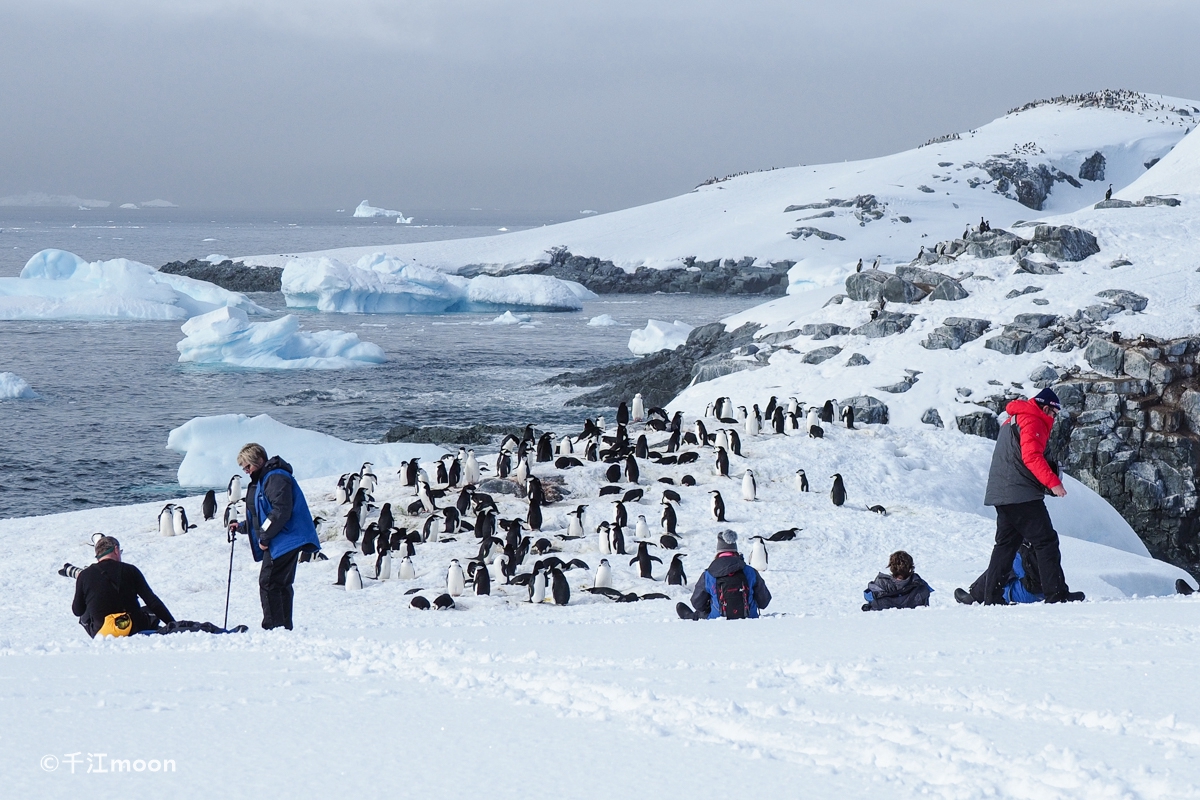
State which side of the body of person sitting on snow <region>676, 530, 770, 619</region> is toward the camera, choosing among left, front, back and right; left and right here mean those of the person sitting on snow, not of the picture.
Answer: back

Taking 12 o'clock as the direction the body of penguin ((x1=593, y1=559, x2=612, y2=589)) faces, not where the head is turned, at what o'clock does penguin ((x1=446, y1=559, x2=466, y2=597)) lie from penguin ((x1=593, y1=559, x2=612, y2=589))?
penguin ((x1=446, y1=559, x2=466, y2=597)) is roughly at 3 o'clock from penguin ((x1=593, y1=559, x2=612, y2=589)).

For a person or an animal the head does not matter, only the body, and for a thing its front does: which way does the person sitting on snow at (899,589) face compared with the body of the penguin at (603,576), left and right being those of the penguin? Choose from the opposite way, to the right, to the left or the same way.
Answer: the opposite way

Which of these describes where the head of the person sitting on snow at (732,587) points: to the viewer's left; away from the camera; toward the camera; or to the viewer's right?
away from the camera

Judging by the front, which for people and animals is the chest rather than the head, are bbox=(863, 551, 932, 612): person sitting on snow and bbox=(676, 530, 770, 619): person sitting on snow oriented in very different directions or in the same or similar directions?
same or similar directions

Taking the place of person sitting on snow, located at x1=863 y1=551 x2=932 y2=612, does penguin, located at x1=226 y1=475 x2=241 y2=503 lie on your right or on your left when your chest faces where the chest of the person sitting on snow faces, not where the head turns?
on your left

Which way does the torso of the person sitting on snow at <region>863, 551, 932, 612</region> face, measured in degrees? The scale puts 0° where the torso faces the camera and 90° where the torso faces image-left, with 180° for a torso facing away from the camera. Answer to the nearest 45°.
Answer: approximately 180°

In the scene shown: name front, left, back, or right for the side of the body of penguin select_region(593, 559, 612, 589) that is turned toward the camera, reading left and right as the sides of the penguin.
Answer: front

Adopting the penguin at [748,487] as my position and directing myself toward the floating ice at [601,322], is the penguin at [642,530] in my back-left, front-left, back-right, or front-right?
back-left

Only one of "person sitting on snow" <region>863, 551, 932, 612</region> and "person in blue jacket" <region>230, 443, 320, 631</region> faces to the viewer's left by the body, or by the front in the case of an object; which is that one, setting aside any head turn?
the person in blue jacket

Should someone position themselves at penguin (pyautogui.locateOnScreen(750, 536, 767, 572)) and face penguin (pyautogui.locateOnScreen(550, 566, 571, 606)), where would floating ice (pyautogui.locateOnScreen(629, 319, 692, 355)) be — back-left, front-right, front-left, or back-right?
back-right

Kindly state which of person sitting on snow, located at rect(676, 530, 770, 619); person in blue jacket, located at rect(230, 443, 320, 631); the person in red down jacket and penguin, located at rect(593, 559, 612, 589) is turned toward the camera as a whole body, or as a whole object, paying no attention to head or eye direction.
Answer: the penguin

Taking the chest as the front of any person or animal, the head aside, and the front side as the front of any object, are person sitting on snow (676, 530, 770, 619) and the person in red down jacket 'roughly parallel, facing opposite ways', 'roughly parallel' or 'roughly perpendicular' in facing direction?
roughly perpendicular

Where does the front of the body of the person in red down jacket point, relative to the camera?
to the viewer's right

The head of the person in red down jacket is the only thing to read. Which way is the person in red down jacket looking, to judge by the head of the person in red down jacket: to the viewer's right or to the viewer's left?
to the viewer's right

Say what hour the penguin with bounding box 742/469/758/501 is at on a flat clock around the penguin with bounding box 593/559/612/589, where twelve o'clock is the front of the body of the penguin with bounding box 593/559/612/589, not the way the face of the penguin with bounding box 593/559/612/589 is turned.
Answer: the penguin with bounding box 742/469/758/501 is roughly at 7 o'clock from the penguin with bounding box 593/559/612/589.
